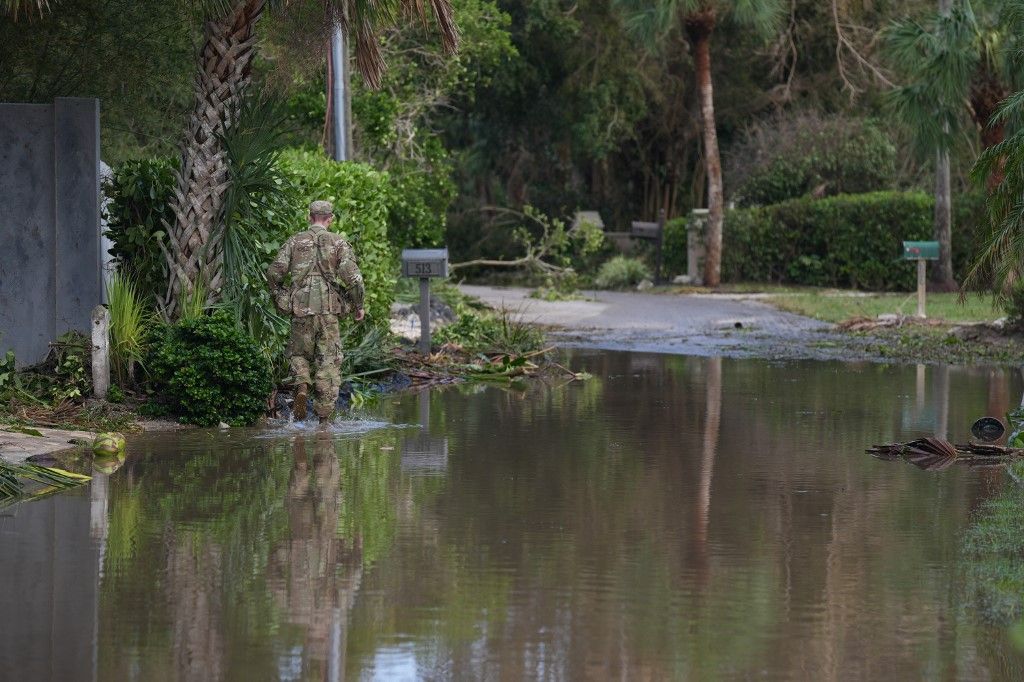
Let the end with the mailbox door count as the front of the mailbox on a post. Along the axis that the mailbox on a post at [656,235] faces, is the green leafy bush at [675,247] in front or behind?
behind

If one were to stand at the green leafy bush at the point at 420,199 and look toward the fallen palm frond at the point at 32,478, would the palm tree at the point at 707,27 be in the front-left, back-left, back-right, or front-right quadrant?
back-left

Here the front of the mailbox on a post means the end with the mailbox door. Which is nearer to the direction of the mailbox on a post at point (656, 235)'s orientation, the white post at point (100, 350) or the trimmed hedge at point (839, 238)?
the white post

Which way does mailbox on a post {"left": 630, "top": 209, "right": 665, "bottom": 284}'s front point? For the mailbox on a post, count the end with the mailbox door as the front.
to the viewer's left

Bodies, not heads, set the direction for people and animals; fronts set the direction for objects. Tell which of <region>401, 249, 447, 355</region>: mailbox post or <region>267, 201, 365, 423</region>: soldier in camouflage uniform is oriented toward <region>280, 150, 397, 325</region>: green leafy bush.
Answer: the soldier in camouflage uniform

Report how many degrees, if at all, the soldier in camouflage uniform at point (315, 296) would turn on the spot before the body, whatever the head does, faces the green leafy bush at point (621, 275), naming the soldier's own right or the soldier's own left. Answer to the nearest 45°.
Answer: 0° — they already face it

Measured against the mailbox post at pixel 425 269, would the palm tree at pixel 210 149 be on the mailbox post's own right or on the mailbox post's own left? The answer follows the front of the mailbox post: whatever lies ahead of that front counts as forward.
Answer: on the mailbox post's own right

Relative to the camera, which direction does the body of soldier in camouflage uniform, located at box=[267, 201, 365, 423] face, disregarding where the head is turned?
away from the camera
